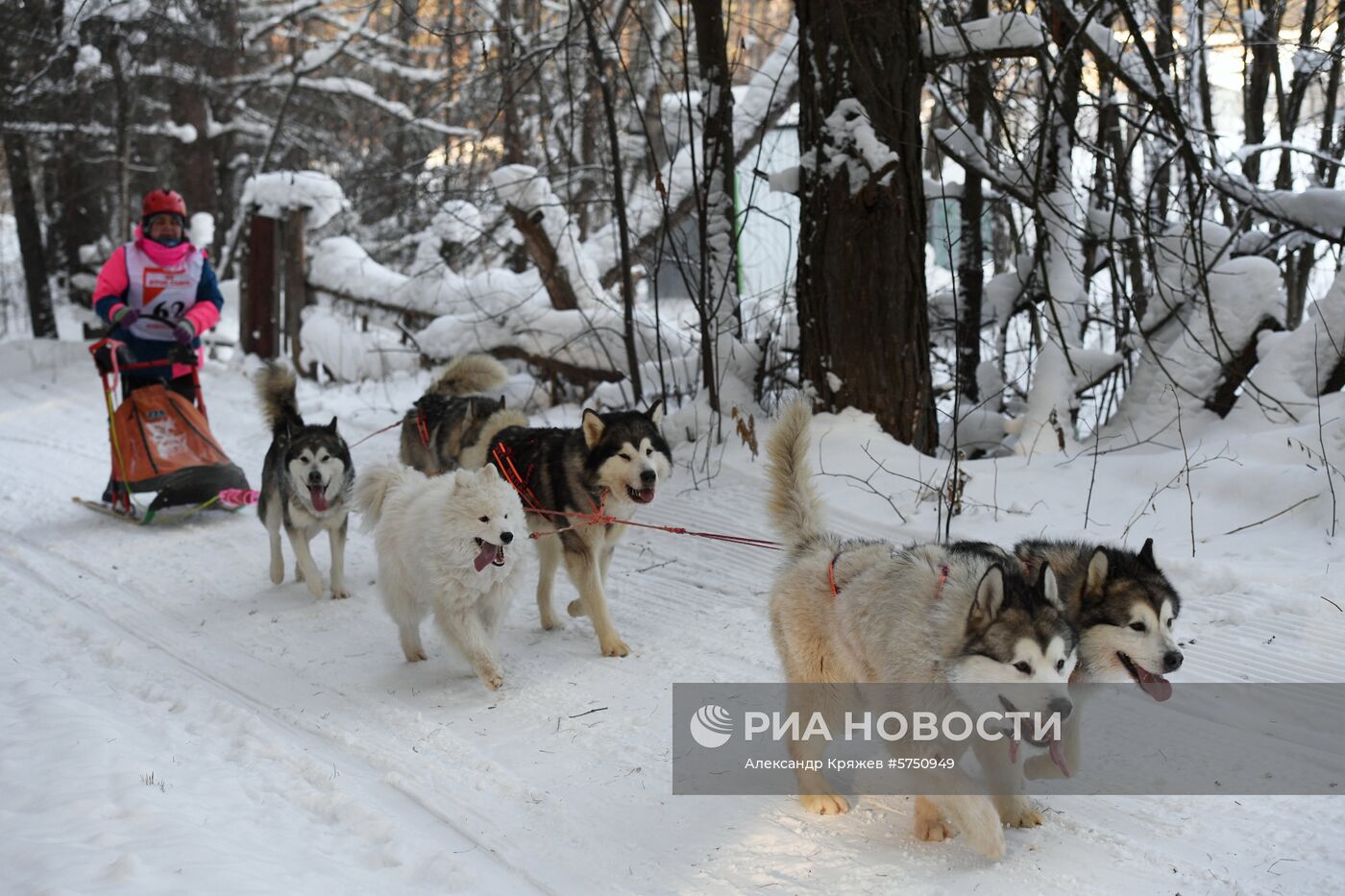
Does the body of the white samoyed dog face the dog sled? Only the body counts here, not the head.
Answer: no

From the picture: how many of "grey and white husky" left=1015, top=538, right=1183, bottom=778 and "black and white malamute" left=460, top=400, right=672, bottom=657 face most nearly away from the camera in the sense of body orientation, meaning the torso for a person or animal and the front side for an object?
0

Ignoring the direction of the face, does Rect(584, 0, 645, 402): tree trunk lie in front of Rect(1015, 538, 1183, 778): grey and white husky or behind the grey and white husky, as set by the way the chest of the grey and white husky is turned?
behind

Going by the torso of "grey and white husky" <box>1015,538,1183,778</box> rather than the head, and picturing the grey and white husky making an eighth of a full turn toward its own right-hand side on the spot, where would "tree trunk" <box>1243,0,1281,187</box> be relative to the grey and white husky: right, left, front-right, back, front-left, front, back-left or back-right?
back

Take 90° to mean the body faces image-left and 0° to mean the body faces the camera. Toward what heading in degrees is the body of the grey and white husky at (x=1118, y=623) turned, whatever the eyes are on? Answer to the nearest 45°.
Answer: approximately 315°

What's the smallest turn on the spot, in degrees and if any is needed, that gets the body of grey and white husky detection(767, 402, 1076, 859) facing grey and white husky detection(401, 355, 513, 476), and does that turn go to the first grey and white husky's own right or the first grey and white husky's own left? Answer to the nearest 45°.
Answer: approximately 180°

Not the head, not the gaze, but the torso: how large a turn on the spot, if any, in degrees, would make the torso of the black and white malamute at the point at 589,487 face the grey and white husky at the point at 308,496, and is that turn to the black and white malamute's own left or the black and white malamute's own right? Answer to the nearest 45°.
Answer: approximately 180°

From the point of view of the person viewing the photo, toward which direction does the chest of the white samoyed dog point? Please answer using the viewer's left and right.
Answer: facing the viewer and to the right of the viewer

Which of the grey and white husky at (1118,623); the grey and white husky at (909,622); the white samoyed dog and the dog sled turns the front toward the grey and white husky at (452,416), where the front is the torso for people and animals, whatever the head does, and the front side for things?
the dog sled

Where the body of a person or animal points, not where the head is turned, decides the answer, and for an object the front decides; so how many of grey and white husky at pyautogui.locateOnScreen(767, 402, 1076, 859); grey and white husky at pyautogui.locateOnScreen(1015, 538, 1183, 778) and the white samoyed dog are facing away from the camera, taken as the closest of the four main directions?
0

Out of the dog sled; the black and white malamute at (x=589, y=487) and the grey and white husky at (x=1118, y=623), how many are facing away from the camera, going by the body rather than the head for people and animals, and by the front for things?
0

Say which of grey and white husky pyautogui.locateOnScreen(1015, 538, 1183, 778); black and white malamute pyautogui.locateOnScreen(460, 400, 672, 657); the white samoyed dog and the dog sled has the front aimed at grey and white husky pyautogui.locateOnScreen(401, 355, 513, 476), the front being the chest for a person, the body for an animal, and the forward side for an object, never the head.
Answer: the dog sled
